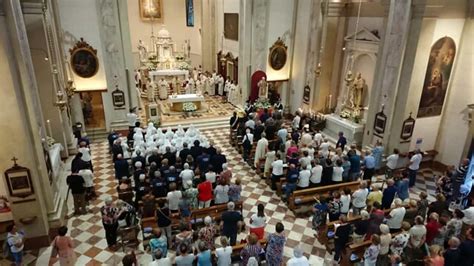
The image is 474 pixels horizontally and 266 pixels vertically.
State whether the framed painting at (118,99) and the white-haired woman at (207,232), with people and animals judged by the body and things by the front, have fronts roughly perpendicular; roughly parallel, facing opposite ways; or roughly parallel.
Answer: roughly parallel, facing opposite ways

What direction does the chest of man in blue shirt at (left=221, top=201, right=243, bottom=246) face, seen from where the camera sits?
away from the camera

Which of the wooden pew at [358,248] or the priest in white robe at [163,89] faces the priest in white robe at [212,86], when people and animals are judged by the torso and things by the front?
the wooden pew

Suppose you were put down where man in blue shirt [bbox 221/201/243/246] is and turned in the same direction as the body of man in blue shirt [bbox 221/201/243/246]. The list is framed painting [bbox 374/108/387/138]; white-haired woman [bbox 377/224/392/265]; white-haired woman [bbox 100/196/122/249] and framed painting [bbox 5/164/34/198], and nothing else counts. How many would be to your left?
2

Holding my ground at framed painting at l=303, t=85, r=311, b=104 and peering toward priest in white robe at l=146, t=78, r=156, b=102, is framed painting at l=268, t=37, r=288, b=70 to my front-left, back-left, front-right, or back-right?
front-right

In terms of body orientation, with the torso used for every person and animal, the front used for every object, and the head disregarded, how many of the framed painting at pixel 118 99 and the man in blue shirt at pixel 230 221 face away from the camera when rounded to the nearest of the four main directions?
1

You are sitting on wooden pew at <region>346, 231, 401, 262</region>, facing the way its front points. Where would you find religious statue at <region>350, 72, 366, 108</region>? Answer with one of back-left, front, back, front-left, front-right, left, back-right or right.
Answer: front-right

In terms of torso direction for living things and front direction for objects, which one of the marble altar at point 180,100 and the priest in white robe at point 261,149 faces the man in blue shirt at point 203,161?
the marble altar

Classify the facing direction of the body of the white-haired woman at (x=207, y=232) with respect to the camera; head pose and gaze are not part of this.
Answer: away from the camera

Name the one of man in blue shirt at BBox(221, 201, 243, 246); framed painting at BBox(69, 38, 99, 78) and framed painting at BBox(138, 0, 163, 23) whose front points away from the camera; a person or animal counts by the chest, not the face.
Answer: the man in blue shirt

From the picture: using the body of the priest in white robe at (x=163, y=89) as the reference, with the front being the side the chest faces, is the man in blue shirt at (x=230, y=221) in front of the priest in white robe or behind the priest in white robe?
in front

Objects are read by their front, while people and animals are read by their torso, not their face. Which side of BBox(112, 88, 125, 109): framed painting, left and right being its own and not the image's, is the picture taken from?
front

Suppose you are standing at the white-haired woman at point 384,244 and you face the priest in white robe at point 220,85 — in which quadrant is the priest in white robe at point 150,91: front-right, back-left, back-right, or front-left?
front-left

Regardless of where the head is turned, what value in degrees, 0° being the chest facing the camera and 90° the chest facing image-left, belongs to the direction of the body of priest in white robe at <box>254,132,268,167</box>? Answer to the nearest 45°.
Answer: approximately 180°

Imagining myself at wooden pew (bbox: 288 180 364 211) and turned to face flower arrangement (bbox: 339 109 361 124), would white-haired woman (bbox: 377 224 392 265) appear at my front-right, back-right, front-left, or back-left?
back-right

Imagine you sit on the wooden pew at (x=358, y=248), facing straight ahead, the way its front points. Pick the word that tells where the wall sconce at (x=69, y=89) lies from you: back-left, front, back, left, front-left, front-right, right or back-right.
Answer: front-left

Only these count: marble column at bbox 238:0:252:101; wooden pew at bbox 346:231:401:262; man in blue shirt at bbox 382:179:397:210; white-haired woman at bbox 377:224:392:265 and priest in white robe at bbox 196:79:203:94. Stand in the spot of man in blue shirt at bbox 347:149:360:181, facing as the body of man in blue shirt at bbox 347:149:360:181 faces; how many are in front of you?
2

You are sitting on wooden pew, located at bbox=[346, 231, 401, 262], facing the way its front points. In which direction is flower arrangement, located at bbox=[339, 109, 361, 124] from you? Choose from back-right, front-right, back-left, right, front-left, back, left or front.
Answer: front-right

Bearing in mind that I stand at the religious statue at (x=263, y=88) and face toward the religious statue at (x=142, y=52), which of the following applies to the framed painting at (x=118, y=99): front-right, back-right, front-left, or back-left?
front-left

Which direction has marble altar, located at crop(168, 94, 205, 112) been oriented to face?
toward the camera
